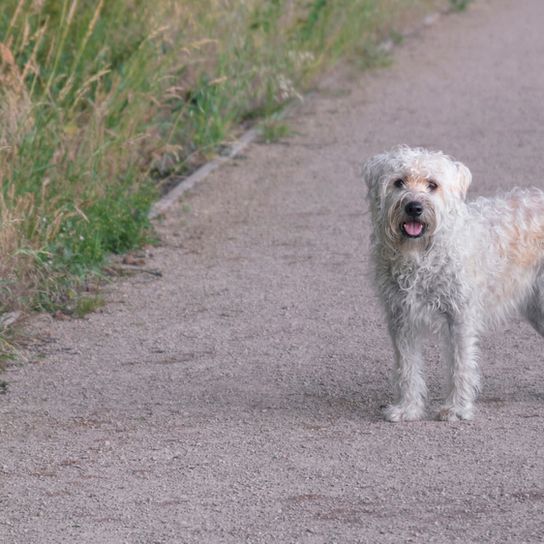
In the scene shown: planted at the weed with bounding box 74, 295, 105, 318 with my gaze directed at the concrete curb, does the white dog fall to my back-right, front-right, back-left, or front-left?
back-right

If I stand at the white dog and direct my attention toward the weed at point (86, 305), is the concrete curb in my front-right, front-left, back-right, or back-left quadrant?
front-right

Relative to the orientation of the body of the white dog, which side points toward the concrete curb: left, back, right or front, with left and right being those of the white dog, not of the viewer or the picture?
right

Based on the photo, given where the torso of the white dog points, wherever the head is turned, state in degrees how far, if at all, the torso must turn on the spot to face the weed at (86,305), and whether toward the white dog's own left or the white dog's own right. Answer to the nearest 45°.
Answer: approximately 90° to the white dog's own right

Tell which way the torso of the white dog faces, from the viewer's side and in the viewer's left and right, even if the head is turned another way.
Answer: facing the viewer and to the left of the viewer
